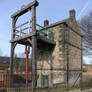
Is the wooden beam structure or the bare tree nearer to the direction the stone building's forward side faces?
the wooden beam structure

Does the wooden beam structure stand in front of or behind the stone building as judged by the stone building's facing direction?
in front

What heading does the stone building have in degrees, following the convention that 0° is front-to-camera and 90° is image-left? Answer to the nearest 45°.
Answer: approximately 45°

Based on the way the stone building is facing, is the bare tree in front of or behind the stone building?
behind
